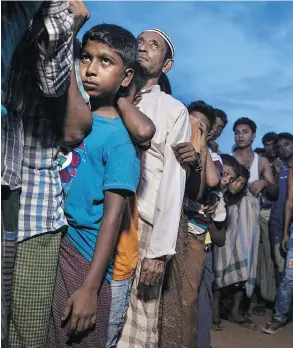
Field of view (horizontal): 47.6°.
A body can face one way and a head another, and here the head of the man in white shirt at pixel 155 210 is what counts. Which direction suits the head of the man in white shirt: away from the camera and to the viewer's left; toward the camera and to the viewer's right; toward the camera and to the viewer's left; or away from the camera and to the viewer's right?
toward the camera and to the viewer's left

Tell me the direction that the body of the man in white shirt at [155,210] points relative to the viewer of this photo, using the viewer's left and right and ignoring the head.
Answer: facing the viewer and to the left of the viewer

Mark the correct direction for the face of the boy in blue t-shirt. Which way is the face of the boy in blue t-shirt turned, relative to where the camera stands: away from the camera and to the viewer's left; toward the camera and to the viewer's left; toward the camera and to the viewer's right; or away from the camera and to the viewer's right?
toward the camera and to the viewer's left

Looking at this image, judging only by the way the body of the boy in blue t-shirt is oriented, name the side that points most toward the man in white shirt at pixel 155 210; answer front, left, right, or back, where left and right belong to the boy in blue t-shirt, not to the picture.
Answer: back

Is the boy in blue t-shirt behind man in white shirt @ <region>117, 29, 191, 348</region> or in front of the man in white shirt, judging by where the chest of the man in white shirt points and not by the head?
in front

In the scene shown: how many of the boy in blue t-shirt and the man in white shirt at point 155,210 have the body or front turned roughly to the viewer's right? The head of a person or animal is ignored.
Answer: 0

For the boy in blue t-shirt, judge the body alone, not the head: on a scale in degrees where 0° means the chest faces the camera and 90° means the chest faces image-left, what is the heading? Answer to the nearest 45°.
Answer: approximately 45°
